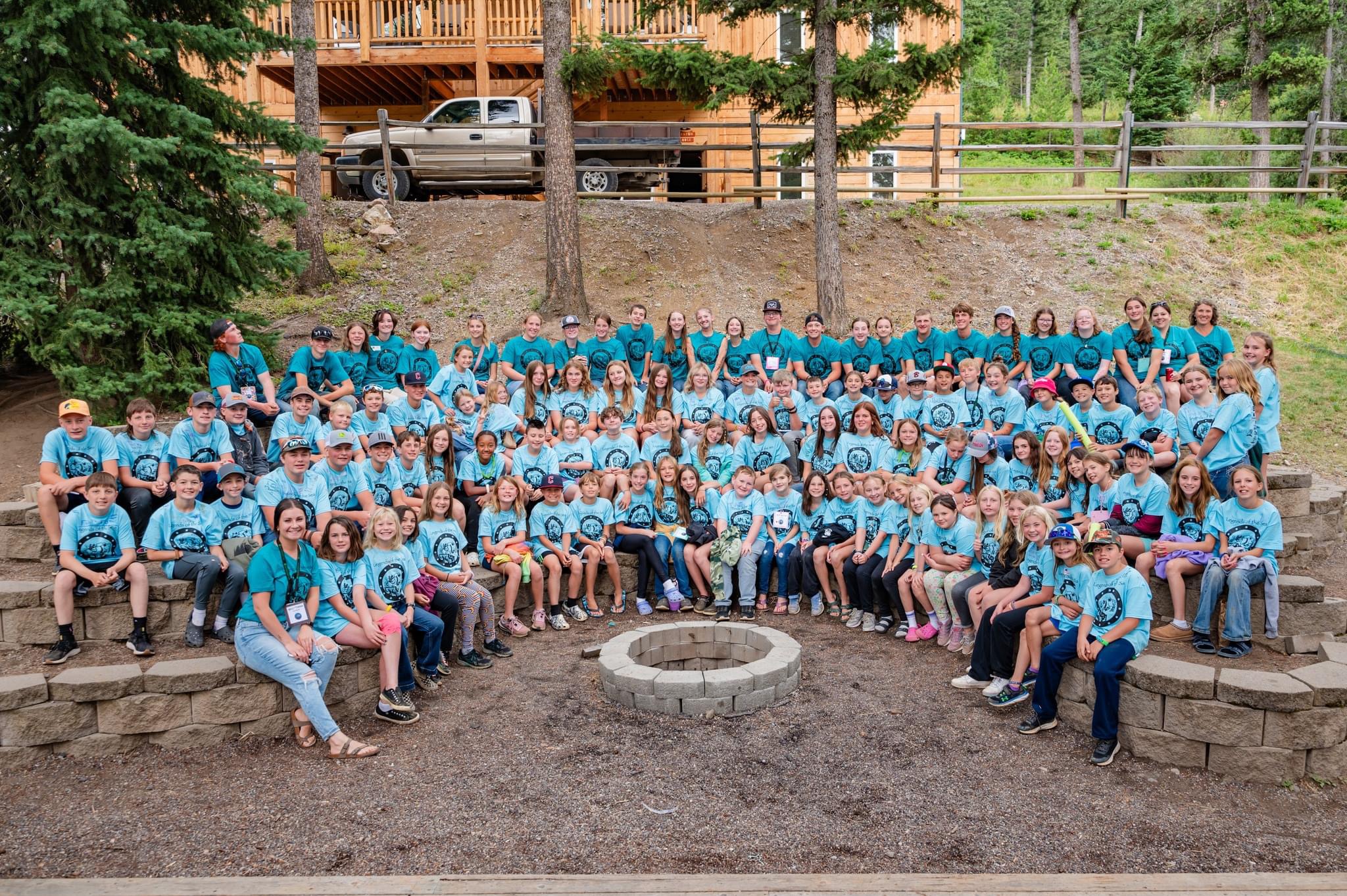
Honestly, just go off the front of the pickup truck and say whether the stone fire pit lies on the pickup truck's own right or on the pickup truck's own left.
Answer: on the pickup truck's own left

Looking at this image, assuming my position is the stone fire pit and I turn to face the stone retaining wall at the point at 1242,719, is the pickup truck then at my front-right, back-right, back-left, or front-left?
back-left

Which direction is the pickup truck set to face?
to the viewer's left

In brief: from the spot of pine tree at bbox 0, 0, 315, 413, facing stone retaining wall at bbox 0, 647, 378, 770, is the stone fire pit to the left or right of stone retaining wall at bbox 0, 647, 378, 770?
left

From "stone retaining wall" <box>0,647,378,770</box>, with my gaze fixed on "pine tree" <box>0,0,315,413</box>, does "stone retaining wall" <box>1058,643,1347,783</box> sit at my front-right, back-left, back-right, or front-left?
back-right

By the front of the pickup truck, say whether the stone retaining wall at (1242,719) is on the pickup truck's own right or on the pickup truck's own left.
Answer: on the pickup truck's own left
